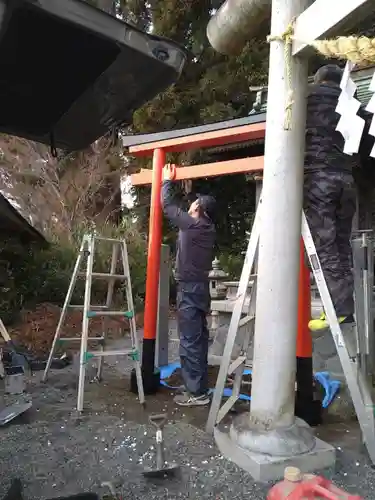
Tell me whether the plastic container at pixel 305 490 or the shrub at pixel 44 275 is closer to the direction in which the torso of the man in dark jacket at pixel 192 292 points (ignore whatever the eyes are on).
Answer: the shrub

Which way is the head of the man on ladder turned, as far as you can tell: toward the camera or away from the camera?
away from the camera

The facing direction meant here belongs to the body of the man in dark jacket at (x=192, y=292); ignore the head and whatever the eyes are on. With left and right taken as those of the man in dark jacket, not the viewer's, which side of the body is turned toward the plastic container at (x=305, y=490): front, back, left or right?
left

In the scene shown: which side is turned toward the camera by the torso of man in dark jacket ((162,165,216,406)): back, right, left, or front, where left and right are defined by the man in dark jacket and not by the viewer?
left

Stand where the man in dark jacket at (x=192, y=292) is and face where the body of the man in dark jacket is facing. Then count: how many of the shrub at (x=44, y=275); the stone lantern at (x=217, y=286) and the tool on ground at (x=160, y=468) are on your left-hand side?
1

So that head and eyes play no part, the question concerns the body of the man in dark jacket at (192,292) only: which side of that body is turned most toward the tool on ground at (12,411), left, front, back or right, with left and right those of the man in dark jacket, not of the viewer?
front

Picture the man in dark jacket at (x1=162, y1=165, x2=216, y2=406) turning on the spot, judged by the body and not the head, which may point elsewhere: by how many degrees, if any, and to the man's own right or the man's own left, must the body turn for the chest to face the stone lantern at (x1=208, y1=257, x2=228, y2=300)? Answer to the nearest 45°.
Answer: approximately 90° to the man's own right

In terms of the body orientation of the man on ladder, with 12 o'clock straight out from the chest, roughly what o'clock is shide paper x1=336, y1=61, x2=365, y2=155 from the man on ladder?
The shide paper is roughly at 7 o'clock from the man on ladder.

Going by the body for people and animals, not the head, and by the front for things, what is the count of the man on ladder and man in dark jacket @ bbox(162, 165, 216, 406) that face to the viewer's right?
0

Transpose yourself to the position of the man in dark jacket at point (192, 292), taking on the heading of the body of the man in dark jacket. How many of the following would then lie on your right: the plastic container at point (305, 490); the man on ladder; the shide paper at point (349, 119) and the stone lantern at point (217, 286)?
1

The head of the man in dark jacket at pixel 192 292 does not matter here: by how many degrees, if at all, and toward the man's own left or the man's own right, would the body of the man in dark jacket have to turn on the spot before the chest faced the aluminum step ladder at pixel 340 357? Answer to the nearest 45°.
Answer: approximately 135° to the man's own left

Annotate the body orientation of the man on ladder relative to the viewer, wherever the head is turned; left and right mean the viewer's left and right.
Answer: facing away from the viewer and to the left of the viewer

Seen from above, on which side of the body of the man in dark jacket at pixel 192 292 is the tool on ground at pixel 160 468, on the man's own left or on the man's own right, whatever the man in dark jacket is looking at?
on the man's own left
